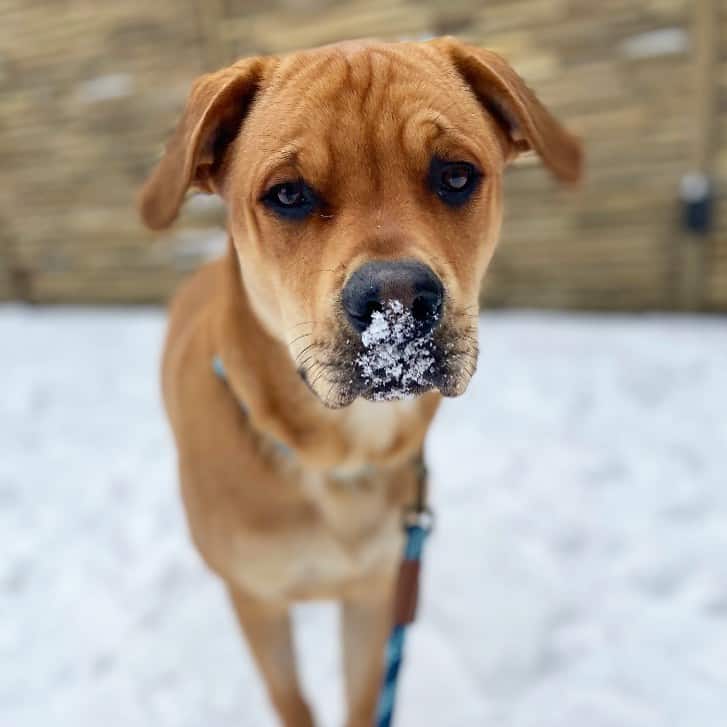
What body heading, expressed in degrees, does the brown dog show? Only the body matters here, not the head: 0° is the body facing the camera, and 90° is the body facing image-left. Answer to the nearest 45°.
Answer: approximately 0°
